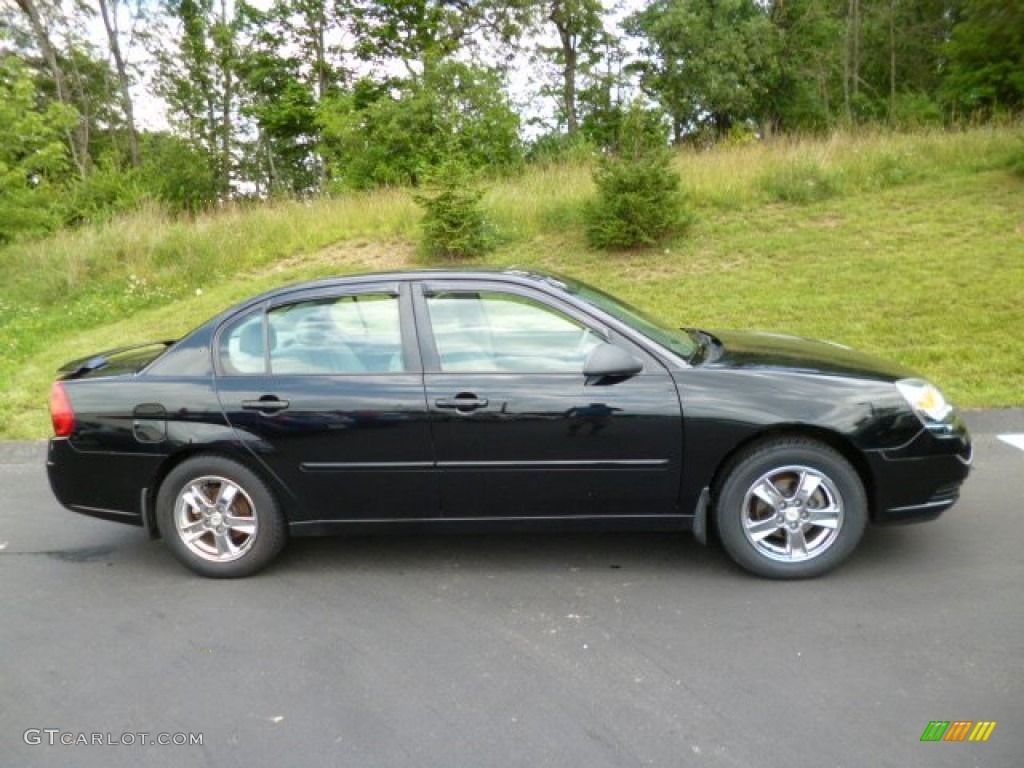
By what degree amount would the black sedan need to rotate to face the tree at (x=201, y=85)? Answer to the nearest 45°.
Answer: approximately 90° to its left

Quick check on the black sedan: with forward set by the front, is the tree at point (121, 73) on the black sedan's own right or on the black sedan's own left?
on the black sedan's own left

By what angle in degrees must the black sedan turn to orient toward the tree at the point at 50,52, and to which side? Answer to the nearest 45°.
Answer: approximately 135° to its left

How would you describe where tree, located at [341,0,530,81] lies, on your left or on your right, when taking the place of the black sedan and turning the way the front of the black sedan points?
on your left

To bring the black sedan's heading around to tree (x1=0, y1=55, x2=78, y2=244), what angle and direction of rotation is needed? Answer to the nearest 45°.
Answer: approximately 135° to its left

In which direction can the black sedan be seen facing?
to the viewer's right

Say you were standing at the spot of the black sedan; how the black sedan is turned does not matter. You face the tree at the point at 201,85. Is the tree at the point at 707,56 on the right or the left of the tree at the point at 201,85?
right

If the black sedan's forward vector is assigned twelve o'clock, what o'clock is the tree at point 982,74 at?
The tree is roughly at 10 o'clock from the black sedan.

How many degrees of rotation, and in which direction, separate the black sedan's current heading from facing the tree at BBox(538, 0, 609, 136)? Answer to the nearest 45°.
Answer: approximately 90° to its left

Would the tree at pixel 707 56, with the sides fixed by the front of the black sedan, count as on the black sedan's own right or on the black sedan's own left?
on the black sedan's own left

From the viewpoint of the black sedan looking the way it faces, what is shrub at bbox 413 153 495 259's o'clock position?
The shrub is roughly at 9 o'clock from the black sedan.

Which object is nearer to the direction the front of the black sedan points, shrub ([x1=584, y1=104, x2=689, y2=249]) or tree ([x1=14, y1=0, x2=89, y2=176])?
the shrub
